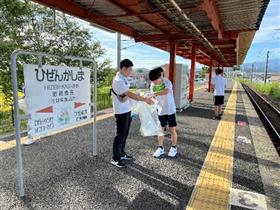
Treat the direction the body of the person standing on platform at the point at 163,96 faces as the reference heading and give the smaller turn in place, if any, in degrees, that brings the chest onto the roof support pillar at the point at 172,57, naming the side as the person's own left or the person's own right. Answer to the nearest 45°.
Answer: approximately 135° to the person's own right

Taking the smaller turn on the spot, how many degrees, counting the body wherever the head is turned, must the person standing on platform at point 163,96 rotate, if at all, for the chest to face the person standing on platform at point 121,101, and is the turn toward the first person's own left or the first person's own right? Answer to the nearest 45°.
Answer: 0° — they already face them

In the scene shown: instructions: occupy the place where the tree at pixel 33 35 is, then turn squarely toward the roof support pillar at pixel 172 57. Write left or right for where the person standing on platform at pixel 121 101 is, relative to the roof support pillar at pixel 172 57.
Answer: right

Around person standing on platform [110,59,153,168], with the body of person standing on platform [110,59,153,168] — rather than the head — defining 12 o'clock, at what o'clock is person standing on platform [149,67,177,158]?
person standing on platform [149,67,177,158] is roughly at 11 o'clock from person standing on platform [110,59,153,168].

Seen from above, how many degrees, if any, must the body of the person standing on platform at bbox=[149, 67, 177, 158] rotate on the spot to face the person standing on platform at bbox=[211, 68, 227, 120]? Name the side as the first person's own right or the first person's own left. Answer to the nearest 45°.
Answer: approximately 180°

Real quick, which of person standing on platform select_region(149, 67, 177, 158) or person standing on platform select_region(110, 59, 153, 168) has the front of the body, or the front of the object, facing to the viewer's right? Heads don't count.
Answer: person standing on platform select_region(110, 59, 153, 168)

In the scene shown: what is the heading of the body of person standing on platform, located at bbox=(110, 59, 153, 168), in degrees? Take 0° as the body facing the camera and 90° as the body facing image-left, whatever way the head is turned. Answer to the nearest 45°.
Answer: approximately 270°

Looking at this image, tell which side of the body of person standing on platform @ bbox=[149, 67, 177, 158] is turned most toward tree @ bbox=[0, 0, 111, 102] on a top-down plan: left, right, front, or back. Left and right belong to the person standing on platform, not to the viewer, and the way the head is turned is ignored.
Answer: right

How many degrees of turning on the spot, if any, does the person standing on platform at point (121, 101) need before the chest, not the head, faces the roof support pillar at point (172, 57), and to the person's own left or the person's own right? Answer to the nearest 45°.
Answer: approximately 90° to the person's own left

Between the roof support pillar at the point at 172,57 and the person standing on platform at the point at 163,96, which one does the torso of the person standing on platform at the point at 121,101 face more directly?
the person standing on platform

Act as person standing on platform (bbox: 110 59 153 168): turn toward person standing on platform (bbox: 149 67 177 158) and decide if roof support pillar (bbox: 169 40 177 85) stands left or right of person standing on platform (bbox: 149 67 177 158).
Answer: left

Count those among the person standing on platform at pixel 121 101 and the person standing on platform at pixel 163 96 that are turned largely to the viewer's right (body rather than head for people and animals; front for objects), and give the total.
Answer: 1

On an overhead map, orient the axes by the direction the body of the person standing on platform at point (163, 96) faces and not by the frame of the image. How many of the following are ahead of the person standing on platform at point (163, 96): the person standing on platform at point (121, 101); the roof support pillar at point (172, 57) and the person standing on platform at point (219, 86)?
1

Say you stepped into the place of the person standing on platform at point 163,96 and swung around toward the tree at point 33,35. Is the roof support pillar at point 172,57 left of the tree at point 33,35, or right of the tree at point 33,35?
right

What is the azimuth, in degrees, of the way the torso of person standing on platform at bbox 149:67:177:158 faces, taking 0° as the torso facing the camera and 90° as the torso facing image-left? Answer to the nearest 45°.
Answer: approximately 45°
